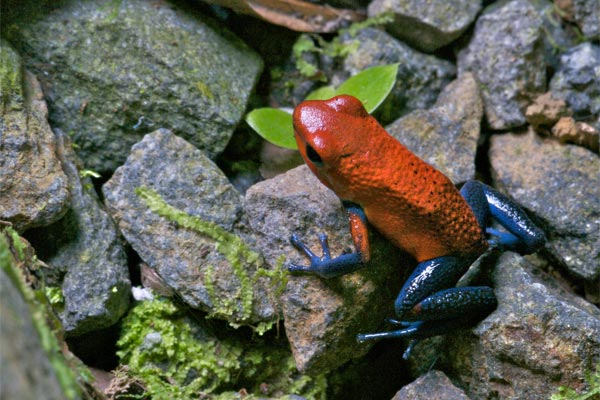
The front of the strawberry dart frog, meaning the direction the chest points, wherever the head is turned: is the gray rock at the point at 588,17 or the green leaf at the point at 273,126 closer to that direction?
the green leaf

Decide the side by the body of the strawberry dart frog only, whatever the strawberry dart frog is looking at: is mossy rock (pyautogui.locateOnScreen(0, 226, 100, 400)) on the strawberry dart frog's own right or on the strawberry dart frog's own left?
on the strawberry dart frog's own left

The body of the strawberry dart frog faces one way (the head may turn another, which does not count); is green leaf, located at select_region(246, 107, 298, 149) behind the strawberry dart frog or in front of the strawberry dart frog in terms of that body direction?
in front

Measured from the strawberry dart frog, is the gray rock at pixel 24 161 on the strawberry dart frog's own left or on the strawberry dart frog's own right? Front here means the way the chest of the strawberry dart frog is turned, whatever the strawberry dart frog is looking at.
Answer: on the strawberry dart frog's own left

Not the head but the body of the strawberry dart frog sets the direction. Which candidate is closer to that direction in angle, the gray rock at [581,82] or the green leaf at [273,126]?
the green leaf

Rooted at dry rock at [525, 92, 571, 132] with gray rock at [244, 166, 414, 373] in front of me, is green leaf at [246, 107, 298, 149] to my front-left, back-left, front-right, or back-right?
front-right

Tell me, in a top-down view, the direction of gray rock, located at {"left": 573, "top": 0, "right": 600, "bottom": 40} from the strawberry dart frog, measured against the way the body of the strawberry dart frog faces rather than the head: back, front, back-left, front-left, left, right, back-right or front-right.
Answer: front-right

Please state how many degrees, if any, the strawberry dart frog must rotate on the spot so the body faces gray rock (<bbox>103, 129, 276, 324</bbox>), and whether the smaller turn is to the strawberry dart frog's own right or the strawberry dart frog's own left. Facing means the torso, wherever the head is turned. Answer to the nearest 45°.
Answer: approximately 45° to the strawberry dart frog's own left

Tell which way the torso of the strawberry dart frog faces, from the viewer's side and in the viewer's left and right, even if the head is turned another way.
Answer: facing away from the viewer and to the left of the viewer

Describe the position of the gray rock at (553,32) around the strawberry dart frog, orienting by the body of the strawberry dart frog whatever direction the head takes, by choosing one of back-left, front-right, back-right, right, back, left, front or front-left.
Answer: front-right

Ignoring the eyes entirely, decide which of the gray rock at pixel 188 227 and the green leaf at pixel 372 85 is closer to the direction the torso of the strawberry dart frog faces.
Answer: the green leaf
